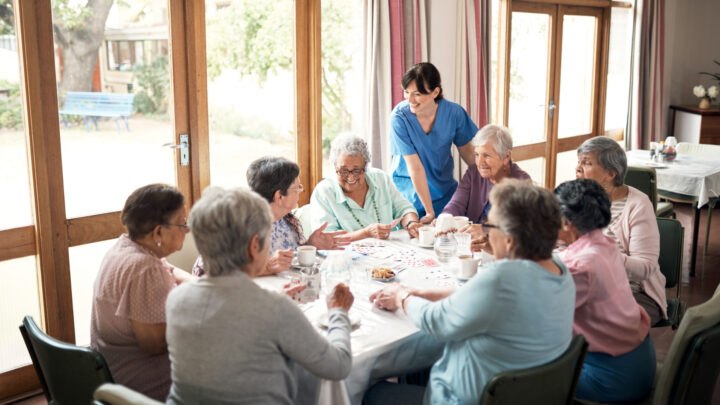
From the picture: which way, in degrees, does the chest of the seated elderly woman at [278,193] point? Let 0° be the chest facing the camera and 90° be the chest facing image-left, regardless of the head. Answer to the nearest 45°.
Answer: approximately 270°

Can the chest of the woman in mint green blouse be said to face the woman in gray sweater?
yes

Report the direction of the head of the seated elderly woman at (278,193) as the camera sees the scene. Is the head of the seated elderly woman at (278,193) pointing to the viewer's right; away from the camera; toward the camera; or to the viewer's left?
to the viewer's right

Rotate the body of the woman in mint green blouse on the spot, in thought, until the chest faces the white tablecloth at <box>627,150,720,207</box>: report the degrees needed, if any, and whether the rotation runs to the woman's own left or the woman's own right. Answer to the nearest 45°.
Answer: approximately 135° to the woman's own left

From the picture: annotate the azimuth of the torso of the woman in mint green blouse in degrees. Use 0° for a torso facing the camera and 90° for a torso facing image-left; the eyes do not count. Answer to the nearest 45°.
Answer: approximately 0°

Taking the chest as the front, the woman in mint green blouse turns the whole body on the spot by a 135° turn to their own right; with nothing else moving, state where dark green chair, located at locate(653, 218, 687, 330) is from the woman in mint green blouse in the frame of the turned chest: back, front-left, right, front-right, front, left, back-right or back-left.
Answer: back-right

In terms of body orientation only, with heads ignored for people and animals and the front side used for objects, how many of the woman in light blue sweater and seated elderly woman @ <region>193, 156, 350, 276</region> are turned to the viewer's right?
1

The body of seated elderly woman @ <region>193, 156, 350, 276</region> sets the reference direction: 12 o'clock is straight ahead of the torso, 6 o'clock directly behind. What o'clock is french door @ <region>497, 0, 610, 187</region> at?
The french door is roughly at 10 o'clock from the seated elderly woman.

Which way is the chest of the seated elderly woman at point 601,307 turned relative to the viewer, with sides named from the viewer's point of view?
facing away from the viewer and to the left of the viewer

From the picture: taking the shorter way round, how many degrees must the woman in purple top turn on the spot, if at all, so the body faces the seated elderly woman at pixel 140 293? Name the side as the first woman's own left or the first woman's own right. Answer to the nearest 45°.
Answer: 0° — they already face them

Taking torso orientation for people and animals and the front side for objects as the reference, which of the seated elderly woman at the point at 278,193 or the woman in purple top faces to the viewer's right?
the seated elderly woman
